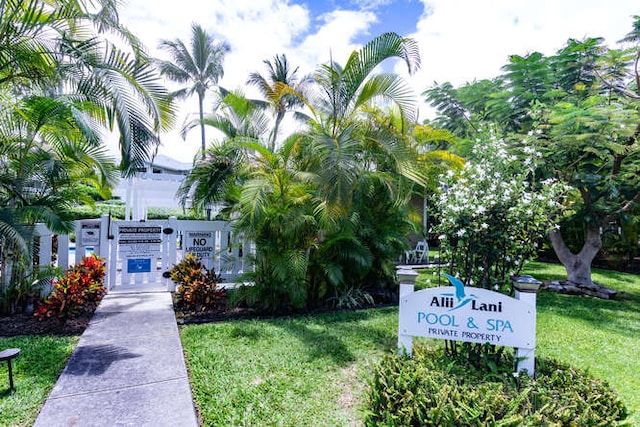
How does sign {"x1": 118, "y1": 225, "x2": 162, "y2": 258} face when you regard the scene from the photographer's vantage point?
facing the viewer

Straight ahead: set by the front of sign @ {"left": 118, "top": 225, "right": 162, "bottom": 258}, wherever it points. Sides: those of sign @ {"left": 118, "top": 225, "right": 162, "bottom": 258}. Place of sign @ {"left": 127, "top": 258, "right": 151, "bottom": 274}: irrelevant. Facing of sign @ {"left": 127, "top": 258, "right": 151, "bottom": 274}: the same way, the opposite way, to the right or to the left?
the same way

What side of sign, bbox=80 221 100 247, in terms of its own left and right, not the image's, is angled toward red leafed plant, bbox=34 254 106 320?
front

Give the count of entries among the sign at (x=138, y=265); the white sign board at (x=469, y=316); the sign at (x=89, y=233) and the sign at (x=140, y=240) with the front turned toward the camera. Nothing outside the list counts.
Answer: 4

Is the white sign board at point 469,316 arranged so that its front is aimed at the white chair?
no

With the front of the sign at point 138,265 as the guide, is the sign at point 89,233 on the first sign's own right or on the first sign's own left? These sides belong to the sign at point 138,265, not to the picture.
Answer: on the first sign's own right

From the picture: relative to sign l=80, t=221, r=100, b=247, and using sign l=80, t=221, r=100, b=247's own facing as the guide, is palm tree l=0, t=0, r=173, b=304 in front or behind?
in front

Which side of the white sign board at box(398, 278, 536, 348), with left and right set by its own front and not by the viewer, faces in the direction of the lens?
front

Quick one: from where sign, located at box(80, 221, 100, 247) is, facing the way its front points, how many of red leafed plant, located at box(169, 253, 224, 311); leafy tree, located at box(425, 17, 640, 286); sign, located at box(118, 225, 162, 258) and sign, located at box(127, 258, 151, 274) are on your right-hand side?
0

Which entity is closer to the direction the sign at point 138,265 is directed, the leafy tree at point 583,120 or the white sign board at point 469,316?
the white sign board

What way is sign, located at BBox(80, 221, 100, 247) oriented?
toward the camera

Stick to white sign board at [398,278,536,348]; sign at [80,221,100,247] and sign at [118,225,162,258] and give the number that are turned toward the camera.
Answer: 3

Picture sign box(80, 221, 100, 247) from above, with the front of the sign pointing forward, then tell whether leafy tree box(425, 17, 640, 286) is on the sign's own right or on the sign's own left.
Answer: on the sign's own left

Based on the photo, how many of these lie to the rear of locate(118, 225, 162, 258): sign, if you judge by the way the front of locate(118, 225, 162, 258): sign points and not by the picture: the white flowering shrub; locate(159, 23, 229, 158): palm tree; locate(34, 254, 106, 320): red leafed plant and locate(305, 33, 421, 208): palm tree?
1

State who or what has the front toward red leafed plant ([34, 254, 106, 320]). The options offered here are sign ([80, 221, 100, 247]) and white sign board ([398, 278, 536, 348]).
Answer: the sign

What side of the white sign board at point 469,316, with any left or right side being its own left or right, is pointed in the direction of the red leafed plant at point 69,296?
right
